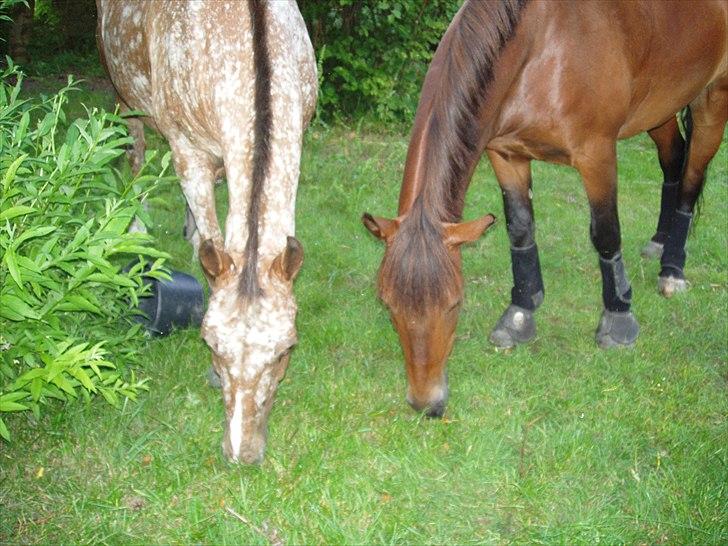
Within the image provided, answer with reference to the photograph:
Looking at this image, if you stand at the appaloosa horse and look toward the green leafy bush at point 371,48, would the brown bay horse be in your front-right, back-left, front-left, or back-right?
front-right

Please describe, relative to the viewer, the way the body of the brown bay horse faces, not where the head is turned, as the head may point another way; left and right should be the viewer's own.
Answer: facing the viewer and to the left of the viewer

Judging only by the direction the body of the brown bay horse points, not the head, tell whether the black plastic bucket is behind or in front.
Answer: in front

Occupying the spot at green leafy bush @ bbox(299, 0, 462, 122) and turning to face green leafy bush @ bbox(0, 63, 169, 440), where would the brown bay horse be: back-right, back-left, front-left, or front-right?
front-left

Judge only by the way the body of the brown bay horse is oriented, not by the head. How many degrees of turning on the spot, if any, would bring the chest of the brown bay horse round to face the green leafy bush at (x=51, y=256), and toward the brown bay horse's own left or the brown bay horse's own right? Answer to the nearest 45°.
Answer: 0° — it already faces it

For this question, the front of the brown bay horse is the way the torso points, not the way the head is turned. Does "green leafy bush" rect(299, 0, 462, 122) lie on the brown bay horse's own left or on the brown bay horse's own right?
on the brown bay horse's own right

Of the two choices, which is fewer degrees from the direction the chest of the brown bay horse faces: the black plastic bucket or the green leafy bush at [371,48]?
the black plastic bucket
